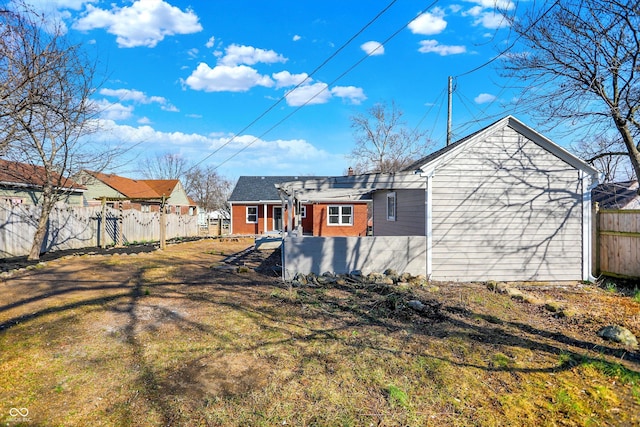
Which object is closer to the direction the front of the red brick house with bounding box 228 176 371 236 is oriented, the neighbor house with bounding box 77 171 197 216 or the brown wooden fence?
the brown wooden fence

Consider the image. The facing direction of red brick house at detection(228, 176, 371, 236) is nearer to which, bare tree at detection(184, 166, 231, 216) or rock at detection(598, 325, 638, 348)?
the rock

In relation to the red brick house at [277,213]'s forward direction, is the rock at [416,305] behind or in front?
in front

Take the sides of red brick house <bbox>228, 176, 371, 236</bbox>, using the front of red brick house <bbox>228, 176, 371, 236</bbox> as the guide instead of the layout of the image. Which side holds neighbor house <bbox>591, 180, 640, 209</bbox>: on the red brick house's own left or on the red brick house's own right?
on the red brick house's own left

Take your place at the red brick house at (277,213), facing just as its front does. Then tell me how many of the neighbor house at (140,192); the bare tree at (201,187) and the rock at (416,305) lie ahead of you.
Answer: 1

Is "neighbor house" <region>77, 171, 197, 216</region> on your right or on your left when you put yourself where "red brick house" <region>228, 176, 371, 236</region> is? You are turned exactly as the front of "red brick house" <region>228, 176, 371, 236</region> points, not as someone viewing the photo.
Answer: on your right

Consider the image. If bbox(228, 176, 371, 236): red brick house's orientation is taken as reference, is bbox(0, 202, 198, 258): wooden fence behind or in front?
in front

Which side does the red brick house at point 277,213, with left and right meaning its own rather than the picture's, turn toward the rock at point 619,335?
front

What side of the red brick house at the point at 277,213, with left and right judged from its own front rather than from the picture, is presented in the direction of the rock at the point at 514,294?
front

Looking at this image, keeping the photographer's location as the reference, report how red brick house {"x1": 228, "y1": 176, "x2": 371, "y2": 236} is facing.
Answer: facing the viewer

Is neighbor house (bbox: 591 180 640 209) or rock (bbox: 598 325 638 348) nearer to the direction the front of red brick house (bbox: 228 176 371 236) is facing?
the rock

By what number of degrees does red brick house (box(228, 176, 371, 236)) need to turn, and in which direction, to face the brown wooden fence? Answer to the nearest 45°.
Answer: approximately 45° to its left

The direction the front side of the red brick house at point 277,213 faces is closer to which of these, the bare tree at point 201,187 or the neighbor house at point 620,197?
the neighbor house
